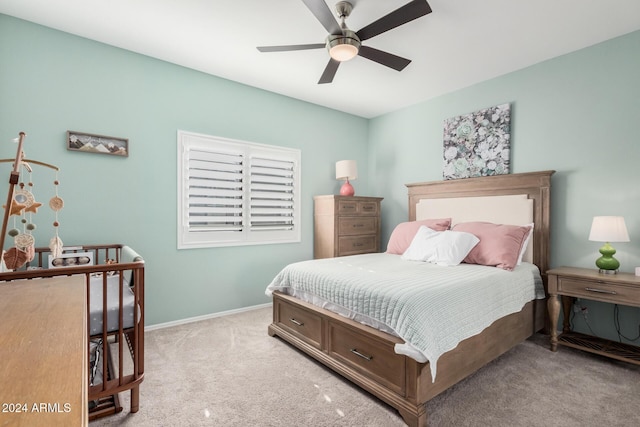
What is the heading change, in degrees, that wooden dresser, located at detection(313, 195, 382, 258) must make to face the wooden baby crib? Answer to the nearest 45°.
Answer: approximately 90° to its right

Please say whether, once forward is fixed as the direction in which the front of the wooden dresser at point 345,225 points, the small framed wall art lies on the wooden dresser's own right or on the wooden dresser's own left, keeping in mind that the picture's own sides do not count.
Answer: on the wooden dresser's own right

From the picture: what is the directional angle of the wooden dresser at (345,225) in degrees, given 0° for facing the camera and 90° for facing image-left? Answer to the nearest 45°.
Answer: approximately 315°

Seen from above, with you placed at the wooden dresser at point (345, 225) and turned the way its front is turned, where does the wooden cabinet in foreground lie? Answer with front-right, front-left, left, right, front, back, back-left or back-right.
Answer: front-right
